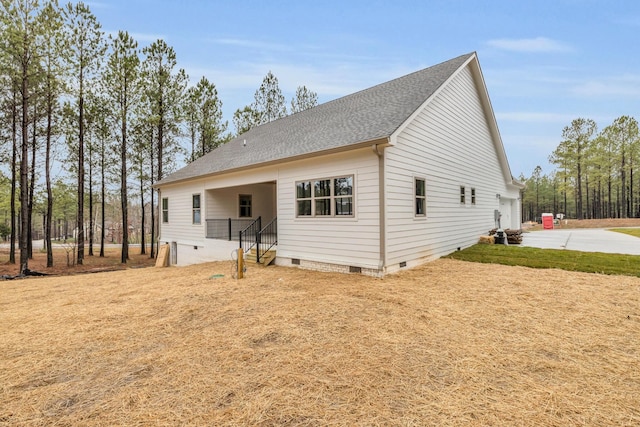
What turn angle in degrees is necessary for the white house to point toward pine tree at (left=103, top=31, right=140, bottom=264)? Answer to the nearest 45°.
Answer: approximately 90° to its left

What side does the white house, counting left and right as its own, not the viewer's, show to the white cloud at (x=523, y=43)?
front

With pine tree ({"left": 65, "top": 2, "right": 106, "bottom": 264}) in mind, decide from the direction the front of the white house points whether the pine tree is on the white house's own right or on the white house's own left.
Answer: on the white house's own left

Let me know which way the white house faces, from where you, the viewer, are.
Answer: facing away from the viewer and to the right of the viewer
